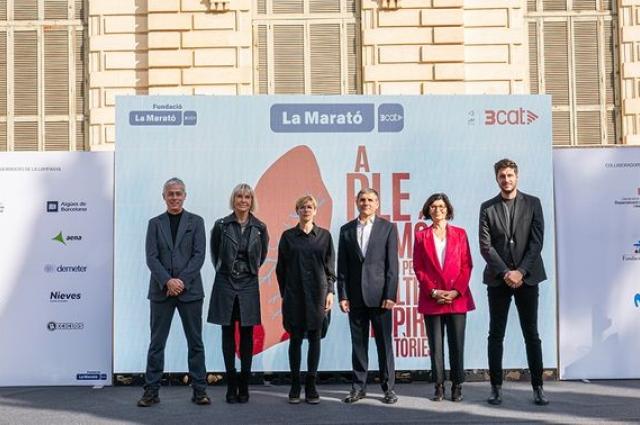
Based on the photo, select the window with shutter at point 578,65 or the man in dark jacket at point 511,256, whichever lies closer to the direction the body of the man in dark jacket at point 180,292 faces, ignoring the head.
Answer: the man in dark jacket

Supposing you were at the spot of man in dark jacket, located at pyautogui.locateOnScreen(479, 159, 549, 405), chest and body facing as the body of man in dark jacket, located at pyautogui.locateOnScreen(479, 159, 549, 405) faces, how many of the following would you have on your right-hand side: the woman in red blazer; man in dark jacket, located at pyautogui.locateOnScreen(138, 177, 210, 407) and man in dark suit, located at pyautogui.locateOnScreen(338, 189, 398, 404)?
3

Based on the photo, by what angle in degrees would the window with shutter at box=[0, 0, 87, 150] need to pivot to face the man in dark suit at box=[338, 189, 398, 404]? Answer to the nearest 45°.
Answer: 0° — it already faces them

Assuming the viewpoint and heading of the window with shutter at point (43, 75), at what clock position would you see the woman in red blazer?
The woman in red blazer is roughly at 11 o'clock from the window with shutter.

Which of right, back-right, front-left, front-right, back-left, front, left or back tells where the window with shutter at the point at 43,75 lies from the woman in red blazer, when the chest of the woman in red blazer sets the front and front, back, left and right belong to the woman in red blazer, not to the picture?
back-right

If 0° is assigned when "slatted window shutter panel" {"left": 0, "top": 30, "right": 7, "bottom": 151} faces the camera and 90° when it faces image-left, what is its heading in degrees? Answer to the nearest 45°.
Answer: approximately 0°

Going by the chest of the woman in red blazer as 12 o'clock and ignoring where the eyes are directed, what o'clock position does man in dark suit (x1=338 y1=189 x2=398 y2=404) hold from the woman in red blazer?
The man in dark suit is roughly at 3 o'clock from the woman in red blazer.

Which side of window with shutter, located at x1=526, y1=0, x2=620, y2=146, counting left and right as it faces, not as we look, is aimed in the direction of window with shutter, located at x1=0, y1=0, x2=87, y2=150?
right

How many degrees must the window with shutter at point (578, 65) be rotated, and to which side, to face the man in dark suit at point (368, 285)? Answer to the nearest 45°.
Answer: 0° — it already faces them

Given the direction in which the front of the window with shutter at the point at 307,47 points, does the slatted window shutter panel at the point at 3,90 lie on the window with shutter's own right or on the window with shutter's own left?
on the window with shutter's own right

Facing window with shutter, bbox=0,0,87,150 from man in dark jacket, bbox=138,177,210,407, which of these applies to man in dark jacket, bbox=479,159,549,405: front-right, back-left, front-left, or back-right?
back-right
